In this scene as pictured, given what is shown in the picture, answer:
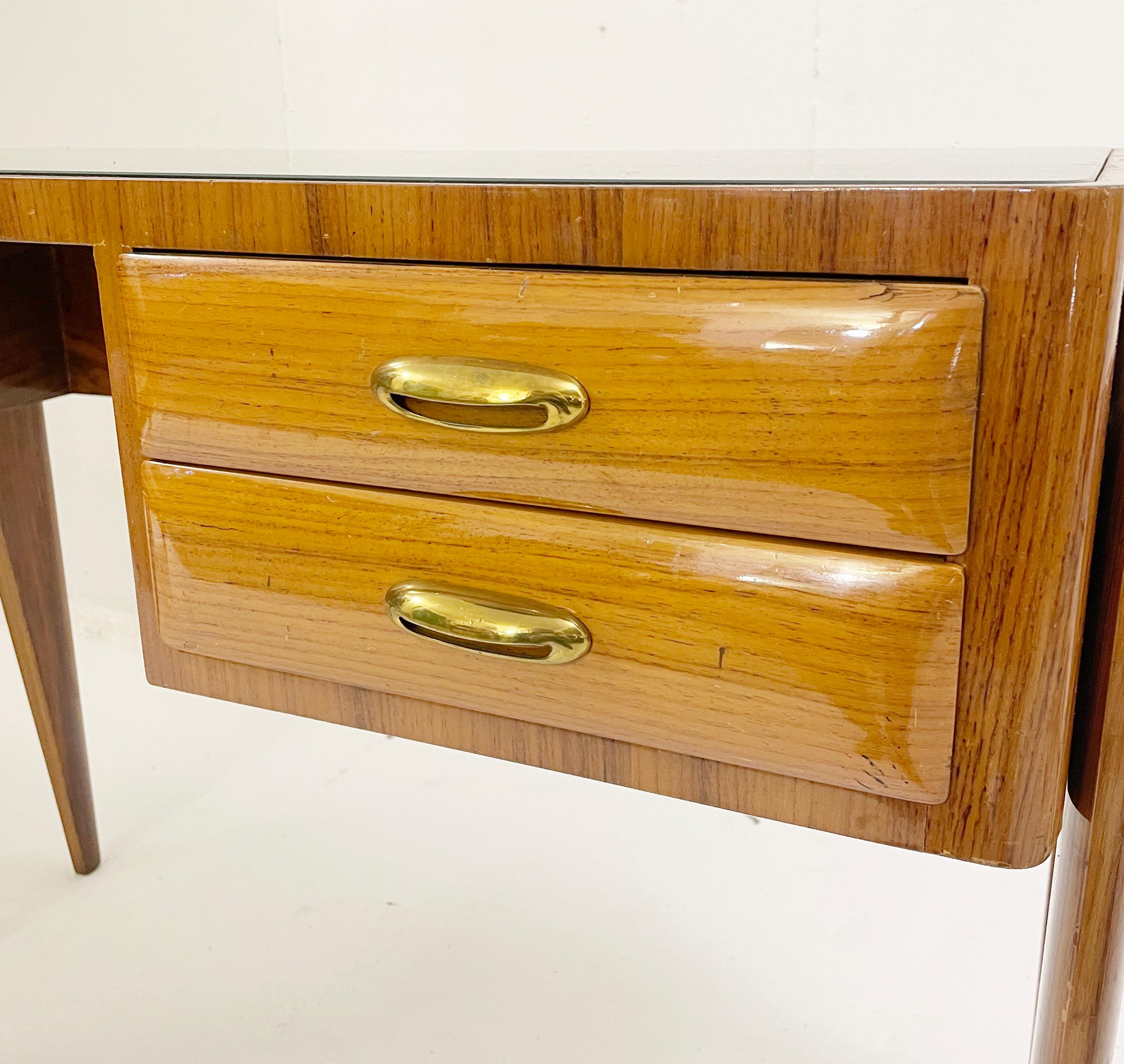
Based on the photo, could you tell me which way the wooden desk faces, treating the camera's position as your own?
facing the viewer and to the left of the viewer
